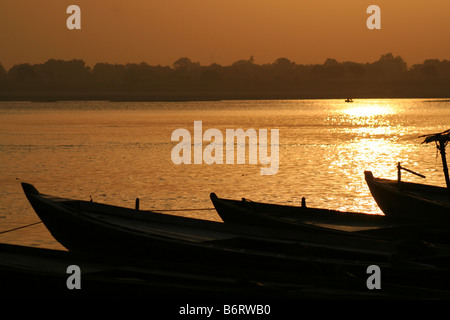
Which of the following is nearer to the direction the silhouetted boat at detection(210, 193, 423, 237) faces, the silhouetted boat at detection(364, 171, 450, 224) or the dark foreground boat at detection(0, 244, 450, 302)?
the dark foreground boat

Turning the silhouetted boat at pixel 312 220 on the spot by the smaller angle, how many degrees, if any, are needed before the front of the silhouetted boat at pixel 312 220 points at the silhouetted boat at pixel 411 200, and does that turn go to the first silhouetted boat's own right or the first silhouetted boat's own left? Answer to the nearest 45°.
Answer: approximately 135° to the first silhouetted boat's own right

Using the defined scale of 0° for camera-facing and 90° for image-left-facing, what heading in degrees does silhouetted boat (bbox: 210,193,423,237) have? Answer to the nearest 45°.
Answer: approximately 90°

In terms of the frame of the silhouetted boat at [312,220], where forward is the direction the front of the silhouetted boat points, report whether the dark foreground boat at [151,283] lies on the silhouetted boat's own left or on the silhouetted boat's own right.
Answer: on the silhouetted boat's own left
